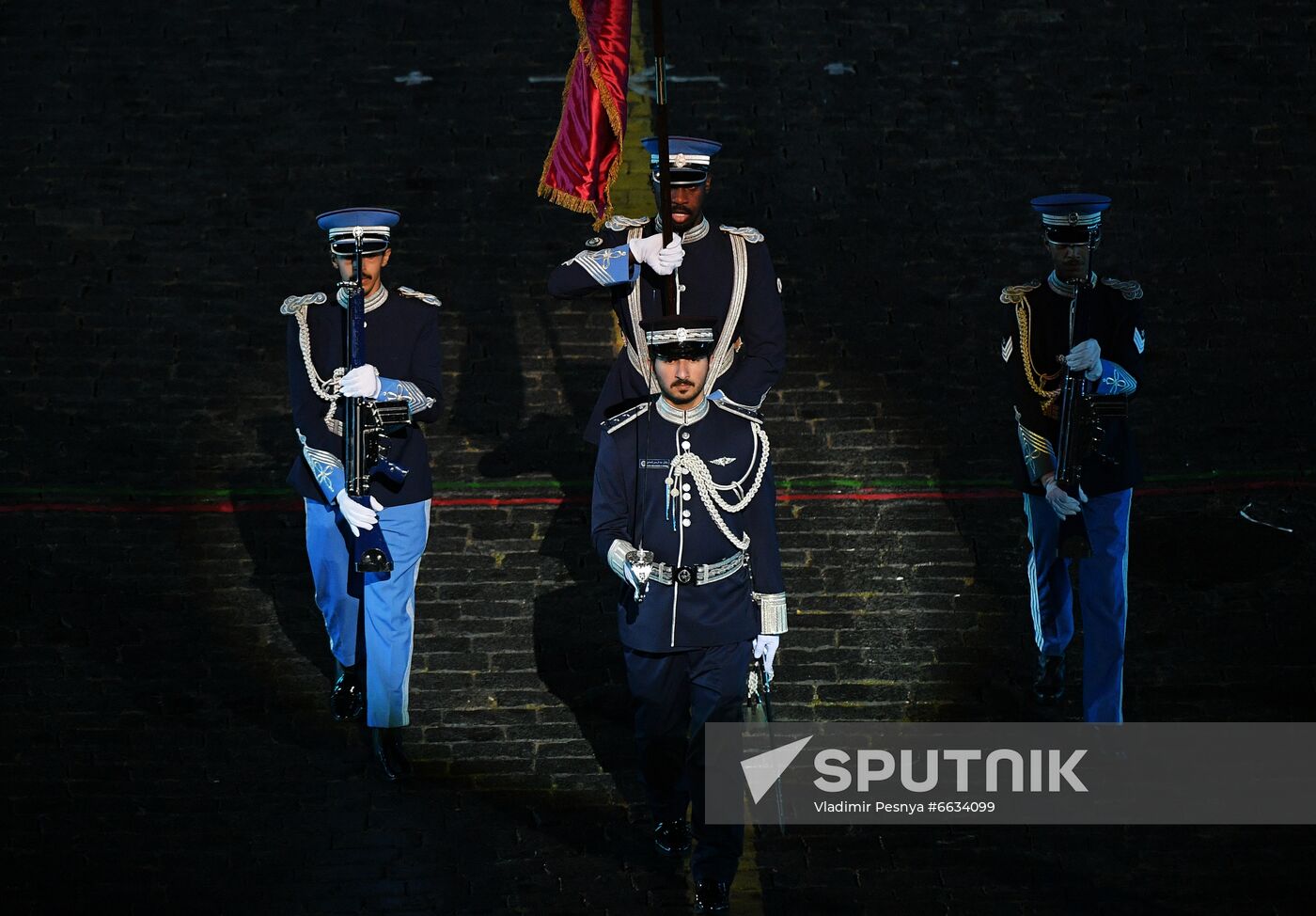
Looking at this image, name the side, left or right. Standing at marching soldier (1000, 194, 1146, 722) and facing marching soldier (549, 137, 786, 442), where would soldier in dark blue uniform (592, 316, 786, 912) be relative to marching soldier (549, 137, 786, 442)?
left

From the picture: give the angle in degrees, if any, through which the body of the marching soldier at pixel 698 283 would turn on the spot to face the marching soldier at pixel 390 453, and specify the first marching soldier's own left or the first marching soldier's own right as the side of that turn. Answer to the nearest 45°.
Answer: approximately 90° to the first marching soldier's own right

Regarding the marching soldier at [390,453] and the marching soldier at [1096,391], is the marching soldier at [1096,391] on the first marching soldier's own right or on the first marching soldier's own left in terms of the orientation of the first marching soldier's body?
on the first marching soldier's own left

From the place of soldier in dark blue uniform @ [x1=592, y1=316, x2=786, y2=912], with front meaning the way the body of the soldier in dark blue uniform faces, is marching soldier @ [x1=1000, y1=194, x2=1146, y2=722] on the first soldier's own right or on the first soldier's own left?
on the first soldier's own left

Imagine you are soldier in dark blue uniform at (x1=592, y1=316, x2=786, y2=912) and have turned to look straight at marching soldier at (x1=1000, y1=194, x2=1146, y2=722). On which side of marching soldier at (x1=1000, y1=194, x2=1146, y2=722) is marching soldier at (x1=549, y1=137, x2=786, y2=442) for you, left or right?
left

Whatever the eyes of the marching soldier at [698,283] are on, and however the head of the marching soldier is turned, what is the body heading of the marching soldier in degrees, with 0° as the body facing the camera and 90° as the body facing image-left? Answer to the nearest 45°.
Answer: approximately 0°

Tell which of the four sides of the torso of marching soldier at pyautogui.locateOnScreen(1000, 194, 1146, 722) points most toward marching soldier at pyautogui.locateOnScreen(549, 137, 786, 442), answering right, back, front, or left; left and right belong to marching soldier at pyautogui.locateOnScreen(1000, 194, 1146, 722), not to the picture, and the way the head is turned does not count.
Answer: right
